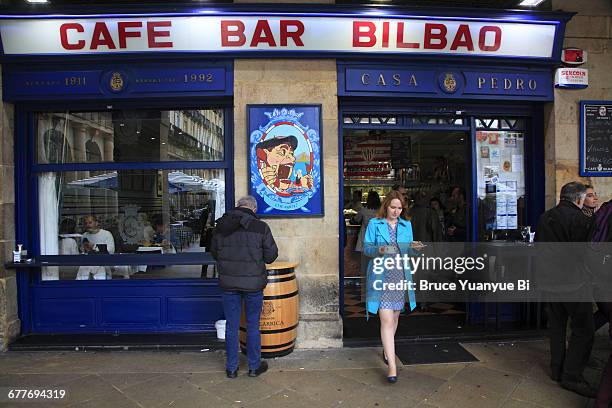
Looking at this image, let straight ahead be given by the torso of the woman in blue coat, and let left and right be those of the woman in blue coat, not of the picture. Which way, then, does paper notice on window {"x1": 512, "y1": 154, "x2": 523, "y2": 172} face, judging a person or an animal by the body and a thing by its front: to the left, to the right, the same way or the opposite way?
the same way

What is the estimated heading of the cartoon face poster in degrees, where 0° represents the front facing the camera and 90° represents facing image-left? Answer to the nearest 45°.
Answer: approximately 0°

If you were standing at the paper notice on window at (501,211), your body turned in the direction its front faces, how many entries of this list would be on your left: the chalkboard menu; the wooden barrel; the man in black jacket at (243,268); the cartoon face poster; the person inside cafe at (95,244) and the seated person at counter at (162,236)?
1

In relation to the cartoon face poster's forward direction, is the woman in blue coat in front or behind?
in front

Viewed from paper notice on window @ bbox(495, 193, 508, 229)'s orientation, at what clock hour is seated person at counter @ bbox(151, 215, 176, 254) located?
The seated person at counter is roughly at 2 o'clock from the paper notice on window.

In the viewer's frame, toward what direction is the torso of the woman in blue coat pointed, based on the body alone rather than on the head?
toward the camera

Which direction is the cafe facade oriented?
toward the camera

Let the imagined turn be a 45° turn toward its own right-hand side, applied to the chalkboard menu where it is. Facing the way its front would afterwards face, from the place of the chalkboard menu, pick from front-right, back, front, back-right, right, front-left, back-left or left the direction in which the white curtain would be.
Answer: front

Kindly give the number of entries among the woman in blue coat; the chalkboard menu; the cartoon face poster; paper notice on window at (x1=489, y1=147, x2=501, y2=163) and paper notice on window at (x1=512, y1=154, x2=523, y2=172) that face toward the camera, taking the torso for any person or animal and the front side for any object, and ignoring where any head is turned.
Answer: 5

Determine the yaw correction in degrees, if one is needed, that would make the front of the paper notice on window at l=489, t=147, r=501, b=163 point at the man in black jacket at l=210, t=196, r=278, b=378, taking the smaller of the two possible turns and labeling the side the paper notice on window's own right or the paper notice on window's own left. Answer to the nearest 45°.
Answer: approximately 45° to the paper notice on window's own right

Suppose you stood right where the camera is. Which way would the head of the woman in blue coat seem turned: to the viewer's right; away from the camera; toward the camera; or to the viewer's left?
toward the camera

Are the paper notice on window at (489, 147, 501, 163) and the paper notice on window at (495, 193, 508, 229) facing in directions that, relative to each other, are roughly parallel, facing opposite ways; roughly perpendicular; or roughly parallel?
roughly parallel

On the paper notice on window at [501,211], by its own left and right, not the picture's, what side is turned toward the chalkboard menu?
left
